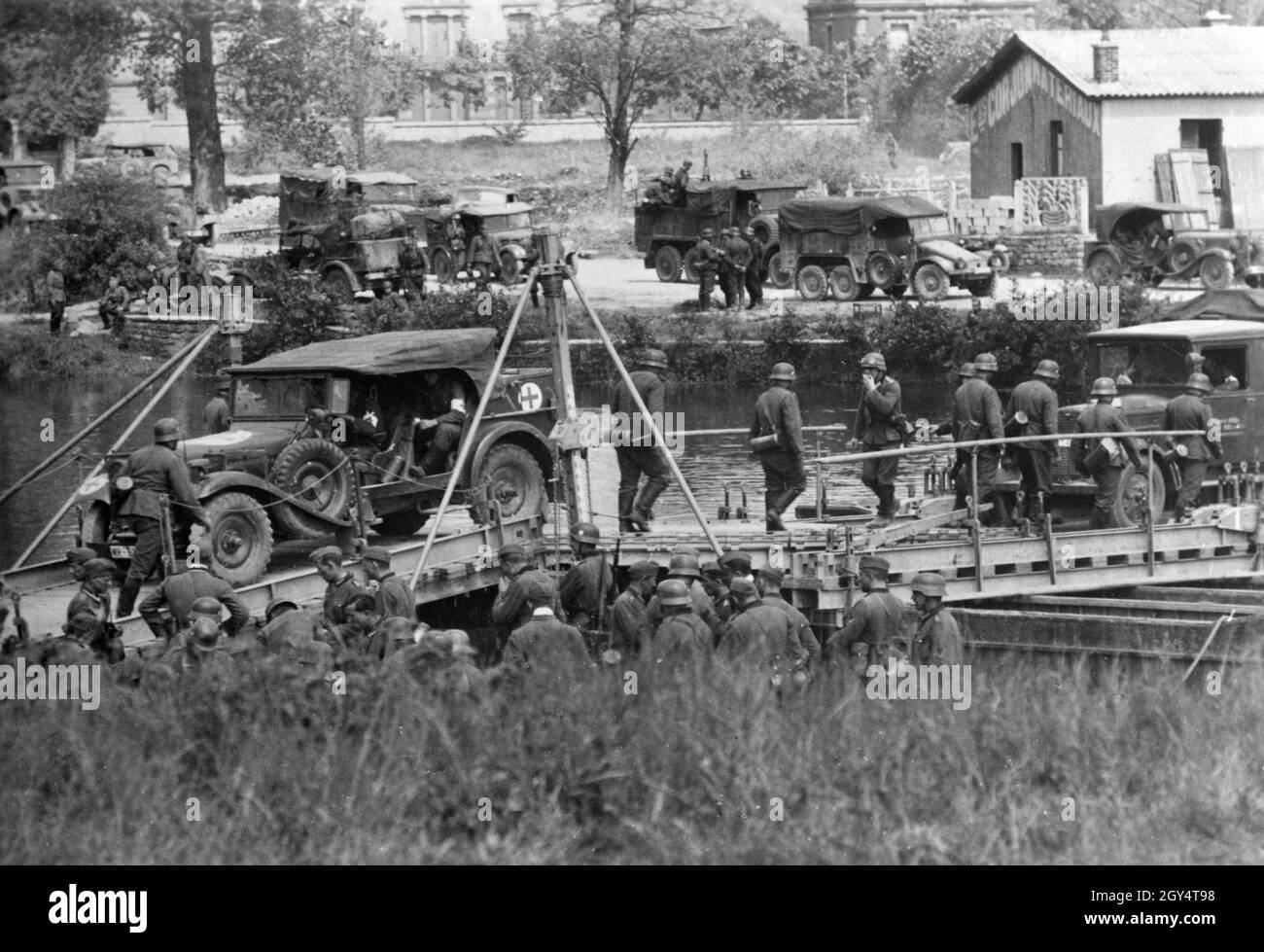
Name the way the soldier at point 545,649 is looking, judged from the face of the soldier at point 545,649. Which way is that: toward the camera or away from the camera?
away from the camera

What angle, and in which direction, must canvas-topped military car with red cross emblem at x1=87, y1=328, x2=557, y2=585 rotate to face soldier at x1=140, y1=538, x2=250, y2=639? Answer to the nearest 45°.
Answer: approximately 45° to its left

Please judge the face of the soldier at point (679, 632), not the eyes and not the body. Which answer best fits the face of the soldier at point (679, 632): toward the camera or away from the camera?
away from the camera

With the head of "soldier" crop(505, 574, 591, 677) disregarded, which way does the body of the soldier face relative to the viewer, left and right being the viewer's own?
facing away from the viewer

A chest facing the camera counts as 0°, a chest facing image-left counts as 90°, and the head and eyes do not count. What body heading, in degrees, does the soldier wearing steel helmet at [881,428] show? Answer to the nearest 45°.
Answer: approximately 45°

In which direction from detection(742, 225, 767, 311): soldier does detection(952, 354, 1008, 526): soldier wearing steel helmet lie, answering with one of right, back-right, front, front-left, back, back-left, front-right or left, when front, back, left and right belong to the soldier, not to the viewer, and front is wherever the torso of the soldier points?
left

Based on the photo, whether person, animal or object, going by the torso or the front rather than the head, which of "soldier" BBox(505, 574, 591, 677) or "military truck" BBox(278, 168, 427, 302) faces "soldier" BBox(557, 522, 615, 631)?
"soldier" BBox(505, 574, 591, 677)

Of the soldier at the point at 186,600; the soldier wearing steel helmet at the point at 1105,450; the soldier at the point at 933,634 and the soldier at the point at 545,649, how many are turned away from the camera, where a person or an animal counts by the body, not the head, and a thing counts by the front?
3

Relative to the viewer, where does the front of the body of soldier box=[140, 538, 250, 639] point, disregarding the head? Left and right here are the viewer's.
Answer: facing away from the viewer

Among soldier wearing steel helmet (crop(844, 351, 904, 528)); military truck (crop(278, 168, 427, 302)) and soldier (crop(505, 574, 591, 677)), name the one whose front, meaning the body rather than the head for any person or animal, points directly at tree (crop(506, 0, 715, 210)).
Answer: the soldier
